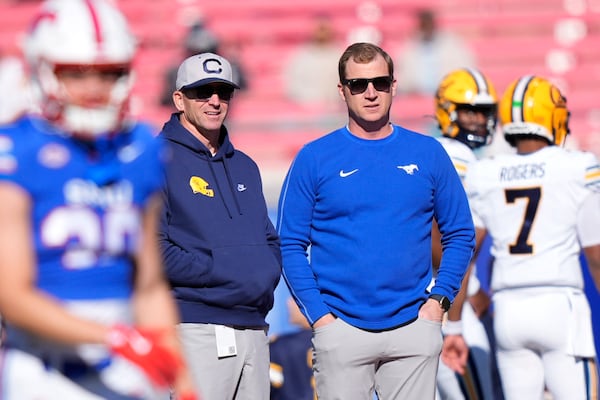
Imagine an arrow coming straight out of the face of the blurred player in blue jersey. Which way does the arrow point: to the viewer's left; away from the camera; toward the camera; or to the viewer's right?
toward the camera

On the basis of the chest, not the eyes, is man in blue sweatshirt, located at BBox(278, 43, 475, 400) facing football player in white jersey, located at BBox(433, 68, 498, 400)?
no

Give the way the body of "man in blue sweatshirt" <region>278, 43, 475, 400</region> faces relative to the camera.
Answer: toward the camera

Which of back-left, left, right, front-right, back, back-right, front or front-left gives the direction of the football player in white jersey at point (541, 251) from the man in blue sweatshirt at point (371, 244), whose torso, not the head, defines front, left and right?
back-left

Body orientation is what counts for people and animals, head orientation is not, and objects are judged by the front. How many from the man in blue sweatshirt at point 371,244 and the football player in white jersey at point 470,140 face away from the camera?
0

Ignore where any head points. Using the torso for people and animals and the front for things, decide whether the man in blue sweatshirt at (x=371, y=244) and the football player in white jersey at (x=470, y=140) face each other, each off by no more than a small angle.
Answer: no

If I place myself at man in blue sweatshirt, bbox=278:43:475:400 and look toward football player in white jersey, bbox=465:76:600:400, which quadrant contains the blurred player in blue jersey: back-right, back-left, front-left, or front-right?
back-right

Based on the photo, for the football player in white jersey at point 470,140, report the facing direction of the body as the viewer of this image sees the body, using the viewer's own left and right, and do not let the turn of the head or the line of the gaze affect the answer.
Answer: facing the viewer and to the right of the viewer

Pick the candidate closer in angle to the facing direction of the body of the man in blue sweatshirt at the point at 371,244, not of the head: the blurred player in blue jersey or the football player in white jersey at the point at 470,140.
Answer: the blurred player in blue jersey

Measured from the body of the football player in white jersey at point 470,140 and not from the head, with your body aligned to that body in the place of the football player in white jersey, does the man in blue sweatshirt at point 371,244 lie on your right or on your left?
on your right

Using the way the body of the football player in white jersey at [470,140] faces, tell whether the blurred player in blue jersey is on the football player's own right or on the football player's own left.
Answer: on the football player's own right
